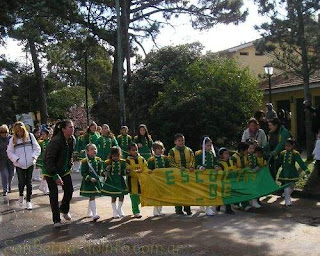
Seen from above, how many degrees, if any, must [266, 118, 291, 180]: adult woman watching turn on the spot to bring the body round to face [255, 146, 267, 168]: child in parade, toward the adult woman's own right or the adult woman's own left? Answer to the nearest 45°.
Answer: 0° — they already face them

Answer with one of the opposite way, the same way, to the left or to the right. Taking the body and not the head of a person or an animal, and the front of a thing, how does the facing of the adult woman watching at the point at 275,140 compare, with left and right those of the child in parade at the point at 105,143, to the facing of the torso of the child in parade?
to the right

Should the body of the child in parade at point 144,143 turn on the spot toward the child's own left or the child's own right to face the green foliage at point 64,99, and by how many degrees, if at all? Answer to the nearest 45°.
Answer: approximately 180°

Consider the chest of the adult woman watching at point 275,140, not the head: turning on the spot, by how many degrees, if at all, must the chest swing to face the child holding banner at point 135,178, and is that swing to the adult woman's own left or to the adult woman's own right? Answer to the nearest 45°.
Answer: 0° — they already face them

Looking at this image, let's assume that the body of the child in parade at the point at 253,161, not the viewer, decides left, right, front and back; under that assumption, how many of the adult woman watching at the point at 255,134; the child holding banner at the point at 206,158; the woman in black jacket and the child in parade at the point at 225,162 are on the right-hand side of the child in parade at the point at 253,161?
3

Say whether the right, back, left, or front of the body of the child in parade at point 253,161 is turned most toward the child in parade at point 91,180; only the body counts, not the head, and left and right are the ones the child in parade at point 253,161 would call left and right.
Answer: right

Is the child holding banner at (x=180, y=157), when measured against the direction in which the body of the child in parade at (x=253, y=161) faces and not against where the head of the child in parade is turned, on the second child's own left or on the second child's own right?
on the second child's own right

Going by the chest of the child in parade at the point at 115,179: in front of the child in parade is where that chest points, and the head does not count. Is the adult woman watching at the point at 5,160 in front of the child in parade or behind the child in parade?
behind
